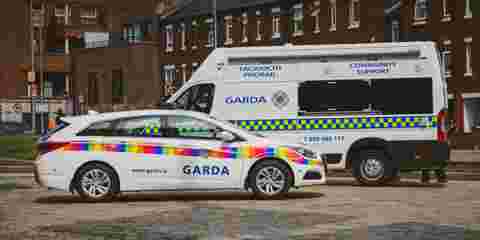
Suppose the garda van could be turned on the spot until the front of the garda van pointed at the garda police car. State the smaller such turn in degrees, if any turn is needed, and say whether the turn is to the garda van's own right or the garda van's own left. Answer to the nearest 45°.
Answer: approximately 45° to the garda van's own left

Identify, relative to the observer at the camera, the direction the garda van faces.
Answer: facing to the left of the viewer

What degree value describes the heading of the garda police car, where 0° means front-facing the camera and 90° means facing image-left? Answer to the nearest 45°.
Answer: approximately 270°

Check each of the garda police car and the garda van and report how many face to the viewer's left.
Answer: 1

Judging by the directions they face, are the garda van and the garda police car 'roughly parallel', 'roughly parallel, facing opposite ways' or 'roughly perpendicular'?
roughly parallel, facing opposite ways
